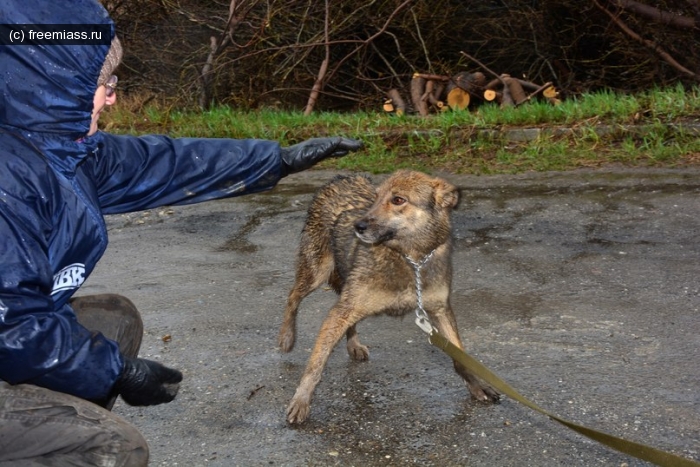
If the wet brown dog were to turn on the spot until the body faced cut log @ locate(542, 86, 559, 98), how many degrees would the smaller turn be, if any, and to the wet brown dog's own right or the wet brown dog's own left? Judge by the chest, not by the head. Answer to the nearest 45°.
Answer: approximately 135° to the wet brown dog's own left

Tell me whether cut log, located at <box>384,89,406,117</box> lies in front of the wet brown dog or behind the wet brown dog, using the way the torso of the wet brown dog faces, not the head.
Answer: behind

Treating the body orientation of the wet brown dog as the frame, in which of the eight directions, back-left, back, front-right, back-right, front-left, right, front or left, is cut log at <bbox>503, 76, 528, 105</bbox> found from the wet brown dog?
back-left

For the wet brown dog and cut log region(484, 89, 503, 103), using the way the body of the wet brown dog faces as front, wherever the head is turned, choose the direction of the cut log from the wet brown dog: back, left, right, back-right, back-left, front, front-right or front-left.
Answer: back-left
